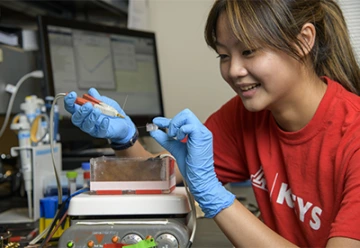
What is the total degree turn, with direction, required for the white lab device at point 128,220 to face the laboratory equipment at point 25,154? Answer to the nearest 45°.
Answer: approximately 135° to its right

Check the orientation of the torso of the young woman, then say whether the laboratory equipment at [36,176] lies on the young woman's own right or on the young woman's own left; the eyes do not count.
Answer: on the young woman's own right

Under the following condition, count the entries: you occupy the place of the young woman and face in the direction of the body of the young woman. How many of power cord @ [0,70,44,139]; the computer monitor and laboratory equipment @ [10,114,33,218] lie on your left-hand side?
0

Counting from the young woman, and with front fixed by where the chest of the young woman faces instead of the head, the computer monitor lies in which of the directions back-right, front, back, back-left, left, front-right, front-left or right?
right

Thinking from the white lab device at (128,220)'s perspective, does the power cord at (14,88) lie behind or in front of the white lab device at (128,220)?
behind

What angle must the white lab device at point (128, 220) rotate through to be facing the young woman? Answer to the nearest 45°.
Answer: approximately 90° to its left

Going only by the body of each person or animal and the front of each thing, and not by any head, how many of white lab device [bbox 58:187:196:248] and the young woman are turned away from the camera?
0

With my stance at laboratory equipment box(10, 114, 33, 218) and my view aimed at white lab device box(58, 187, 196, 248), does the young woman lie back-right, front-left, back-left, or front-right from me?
front-left

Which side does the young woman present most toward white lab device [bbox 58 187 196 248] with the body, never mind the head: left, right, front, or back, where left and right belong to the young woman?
front

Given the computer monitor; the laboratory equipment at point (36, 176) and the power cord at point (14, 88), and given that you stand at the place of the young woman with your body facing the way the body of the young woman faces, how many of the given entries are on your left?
0

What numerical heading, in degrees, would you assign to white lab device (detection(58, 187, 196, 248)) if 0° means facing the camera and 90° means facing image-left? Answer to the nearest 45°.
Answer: approximately 0°

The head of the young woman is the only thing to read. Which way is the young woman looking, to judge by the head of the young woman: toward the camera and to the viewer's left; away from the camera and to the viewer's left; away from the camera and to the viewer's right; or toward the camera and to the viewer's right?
toward the camera and to the viewer's left

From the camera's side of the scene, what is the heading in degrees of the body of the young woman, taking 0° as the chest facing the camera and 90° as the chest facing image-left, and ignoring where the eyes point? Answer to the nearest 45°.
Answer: approximately 45°

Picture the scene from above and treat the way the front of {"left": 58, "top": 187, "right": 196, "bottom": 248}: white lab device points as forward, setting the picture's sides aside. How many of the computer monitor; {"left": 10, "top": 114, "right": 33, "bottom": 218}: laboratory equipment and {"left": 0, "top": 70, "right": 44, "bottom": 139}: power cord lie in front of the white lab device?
0

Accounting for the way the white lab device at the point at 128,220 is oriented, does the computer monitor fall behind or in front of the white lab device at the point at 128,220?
behind
